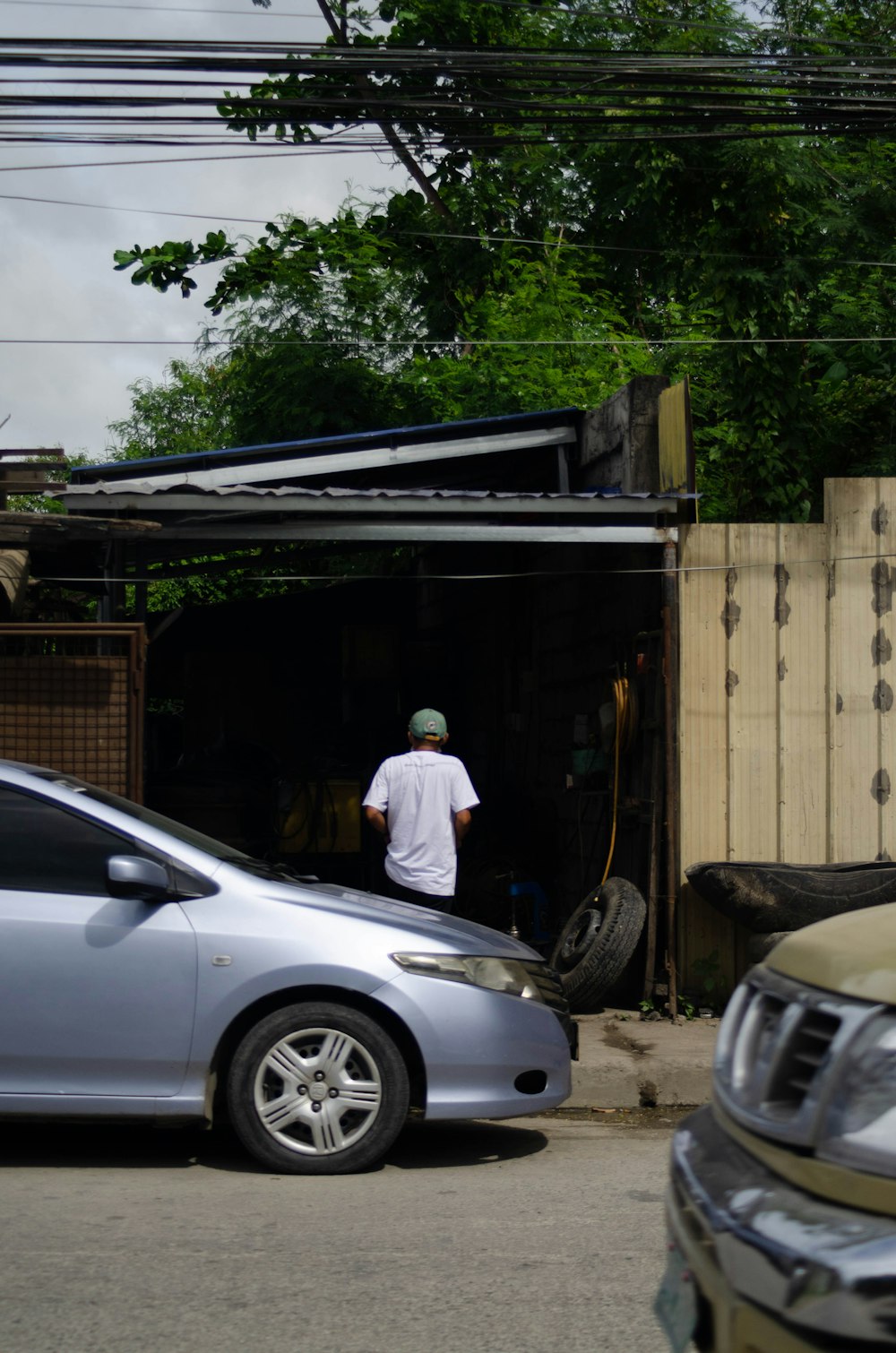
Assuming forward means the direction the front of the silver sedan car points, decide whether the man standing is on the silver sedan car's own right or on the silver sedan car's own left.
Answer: on the silver sedan car's own left

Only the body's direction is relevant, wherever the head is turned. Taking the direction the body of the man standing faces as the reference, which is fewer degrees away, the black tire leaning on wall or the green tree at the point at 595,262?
the green tree

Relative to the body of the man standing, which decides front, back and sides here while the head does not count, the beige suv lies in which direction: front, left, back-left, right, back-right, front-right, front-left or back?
back

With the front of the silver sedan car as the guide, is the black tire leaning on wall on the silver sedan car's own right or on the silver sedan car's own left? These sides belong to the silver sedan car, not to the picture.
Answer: on the silver sedan car's own left

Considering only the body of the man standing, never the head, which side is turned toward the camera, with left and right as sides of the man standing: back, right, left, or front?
back

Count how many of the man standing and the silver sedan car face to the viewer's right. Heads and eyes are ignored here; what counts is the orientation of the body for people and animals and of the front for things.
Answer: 1

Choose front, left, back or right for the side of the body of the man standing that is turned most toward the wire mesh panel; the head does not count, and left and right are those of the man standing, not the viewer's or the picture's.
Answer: left

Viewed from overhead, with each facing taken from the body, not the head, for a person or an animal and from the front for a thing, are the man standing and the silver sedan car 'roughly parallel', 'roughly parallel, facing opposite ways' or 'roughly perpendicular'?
roughly perpendicular

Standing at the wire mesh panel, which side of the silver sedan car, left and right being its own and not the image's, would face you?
left

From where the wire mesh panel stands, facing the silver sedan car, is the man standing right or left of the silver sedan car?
left

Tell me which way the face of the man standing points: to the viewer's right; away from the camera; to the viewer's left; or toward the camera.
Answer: away from the camera

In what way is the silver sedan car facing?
to the viewer's right
